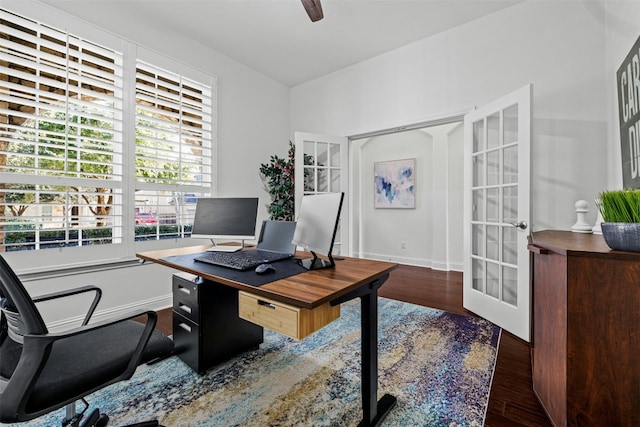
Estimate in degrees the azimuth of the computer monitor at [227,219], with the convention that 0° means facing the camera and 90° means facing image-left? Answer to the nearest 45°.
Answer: approximately 0°

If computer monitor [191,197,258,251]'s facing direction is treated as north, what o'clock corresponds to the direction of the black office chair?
The black office chair is roughly at 1 o'clock from the computer monitor.

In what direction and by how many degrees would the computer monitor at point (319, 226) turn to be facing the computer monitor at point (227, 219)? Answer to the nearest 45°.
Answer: approximately 90° to its right

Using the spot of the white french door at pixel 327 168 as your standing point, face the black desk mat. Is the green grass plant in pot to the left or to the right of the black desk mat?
left

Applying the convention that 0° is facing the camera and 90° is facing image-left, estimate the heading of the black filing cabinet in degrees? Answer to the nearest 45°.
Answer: approximately 45°

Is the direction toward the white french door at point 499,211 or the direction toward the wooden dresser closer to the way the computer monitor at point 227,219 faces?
the wooden dresser

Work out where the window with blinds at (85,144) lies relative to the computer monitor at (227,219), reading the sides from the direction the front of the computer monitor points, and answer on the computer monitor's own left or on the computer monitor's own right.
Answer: on the computer monitor's own right

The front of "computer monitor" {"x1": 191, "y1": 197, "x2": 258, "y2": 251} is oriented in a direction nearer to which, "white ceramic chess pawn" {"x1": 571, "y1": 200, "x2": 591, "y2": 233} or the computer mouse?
the computer mouse

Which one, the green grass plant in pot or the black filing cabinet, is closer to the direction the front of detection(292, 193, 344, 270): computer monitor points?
the black filing cabinet

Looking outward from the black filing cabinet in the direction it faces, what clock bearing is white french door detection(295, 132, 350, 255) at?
The white french door is roughly at 6 o'clock from the black filing cabinet.
